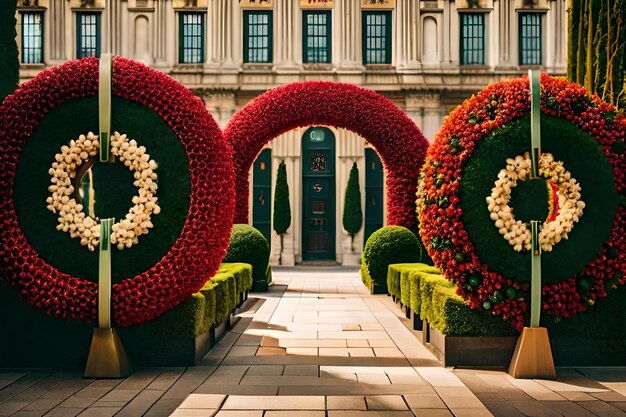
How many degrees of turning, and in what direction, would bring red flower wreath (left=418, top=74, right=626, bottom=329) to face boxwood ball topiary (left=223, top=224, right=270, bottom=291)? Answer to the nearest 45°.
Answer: approximately 135° to its right

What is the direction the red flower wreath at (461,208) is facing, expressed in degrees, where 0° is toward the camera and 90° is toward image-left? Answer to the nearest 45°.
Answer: approximately 0°

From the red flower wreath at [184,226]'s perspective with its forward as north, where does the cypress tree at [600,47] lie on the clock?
The cypress tree is roughly at 9 o'clock from the red flower wreath.

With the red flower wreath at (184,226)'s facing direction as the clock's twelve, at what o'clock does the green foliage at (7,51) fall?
The green foliage is roughly at 4 o'clock from the red flower wreath.

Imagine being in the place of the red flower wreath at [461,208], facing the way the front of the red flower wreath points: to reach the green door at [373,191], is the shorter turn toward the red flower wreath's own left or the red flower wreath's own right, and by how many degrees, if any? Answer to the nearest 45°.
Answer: approximately 180°

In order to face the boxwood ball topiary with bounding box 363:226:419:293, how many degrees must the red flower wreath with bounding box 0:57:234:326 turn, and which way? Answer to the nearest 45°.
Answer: approximately 135° to its left

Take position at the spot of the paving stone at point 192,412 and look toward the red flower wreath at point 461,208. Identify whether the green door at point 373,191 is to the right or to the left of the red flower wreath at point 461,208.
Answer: left

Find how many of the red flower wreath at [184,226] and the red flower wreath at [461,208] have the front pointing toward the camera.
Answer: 2

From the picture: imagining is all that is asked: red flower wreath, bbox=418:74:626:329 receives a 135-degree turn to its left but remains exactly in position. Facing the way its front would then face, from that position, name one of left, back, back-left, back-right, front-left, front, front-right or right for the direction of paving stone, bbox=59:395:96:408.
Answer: back

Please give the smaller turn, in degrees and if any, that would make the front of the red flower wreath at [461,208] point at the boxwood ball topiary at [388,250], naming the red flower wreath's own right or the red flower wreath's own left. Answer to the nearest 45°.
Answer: approximately 180°

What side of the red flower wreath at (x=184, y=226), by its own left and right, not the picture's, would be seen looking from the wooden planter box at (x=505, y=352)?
left

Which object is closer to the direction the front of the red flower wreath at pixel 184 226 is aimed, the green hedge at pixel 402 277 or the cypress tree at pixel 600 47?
the cypress tree

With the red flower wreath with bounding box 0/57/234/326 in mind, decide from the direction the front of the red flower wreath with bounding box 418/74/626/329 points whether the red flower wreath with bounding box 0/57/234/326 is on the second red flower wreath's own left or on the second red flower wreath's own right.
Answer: on the second red flower wreath's own right

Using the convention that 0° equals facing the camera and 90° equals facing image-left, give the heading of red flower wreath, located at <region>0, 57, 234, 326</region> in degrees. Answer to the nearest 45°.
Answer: approximately 0°
